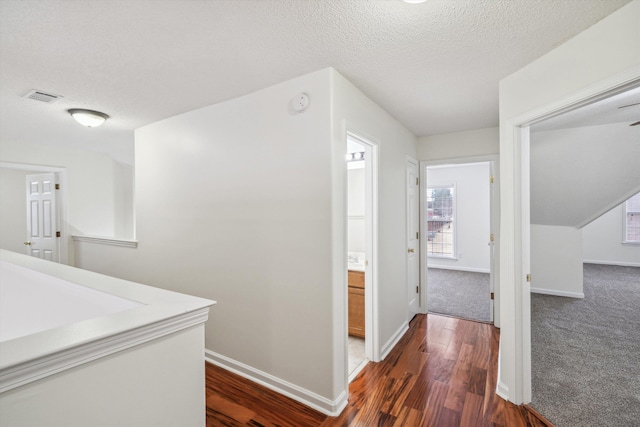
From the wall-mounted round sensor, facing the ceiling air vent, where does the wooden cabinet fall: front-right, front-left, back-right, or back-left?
back-right

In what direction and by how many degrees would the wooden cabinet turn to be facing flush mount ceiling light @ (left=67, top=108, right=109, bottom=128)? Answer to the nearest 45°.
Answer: approximately 45° to its right

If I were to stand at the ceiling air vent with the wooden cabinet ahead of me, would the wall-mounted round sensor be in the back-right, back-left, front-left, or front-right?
front-right

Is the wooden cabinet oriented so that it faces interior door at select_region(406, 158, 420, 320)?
no

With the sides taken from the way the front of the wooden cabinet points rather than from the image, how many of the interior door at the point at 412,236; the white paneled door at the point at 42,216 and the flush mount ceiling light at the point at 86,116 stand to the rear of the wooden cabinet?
1

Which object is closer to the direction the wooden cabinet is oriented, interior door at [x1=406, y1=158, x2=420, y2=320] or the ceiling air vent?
the ceiling air vent

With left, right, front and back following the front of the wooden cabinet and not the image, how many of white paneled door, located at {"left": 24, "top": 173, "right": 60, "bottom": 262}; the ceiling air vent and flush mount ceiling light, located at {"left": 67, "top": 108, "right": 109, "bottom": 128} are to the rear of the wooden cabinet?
0

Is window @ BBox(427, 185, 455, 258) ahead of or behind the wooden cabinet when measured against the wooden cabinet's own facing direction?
behind

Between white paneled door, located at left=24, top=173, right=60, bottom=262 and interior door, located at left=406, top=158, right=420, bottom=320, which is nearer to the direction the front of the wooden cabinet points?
the white paneled door

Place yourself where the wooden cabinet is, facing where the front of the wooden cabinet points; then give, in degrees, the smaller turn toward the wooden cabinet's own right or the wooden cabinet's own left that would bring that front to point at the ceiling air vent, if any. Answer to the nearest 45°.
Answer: approximately 45° to the wooden cabinet's own right

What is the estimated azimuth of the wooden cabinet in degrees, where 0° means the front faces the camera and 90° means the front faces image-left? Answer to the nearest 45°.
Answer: approximately 45°

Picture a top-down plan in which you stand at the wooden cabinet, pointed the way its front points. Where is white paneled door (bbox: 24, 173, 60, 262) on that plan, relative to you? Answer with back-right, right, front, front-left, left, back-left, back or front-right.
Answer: front-right
